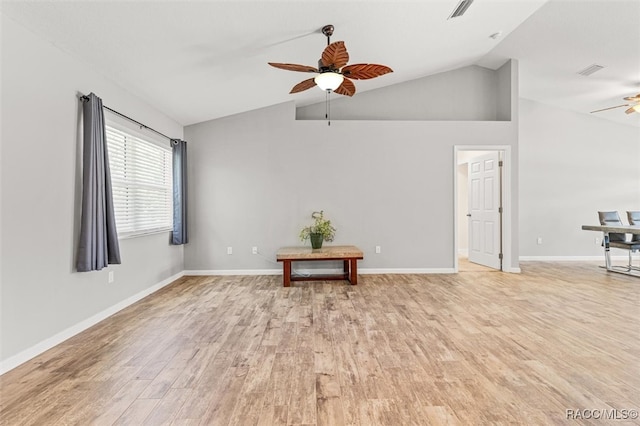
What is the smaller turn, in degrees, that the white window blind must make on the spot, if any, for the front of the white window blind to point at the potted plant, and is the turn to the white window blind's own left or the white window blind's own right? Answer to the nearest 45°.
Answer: approximately 45° to the white window blind's own left

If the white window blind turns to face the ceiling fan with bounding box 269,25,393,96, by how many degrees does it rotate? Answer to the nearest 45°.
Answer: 0° — it already faces it

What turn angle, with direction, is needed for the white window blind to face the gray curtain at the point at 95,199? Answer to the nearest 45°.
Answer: approximately 45° to its right

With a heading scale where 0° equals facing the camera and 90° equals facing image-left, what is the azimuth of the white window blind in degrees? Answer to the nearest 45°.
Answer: approximately 315°

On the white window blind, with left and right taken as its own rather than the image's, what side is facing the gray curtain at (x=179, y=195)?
left

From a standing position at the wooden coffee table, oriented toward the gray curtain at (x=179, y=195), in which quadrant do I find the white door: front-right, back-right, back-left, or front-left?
back-right

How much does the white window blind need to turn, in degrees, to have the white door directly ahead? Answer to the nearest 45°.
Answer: approximately 45° to its left

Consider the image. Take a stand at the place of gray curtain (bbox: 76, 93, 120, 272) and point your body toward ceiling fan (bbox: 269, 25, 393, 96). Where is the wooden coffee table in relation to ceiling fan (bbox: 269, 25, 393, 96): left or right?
left
